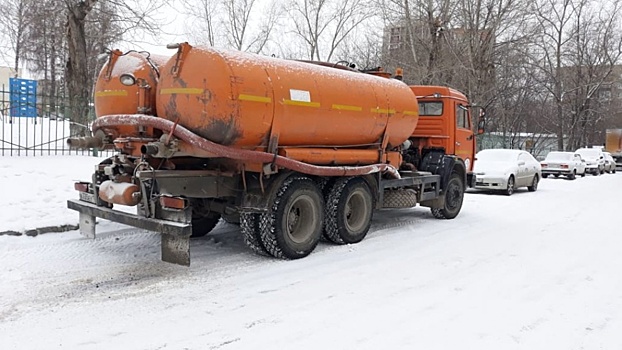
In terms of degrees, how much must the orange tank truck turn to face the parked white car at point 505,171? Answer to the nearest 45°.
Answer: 0° — it already faces it

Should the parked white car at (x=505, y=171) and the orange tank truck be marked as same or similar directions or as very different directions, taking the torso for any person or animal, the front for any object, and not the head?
very different directions

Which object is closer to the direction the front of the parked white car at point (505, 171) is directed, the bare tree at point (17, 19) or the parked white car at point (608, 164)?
the bare tree

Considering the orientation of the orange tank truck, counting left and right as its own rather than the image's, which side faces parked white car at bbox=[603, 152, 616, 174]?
front

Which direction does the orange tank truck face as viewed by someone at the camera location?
facing away from the viewer and to the right of the viewer

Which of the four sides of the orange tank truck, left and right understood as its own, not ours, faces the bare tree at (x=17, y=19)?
left

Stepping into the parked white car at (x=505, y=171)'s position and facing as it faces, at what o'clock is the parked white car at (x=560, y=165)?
The parked white car at (x=560, y=165) is roughly at 5 o'clock from the parked white car at (x=505, y=171).

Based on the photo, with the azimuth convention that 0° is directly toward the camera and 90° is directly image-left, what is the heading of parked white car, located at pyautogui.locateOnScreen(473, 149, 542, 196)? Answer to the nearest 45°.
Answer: approximately 45°

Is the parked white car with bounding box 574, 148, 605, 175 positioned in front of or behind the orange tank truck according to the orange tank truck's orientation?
in front
